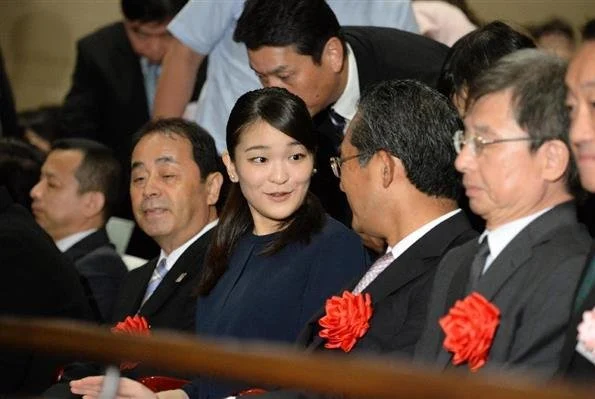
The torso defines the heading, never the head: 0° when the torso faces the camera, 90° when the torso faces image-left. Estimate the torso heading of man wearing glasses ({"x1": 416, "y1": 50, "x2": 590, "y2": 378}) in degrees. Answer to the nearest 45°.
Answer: approximately 45°

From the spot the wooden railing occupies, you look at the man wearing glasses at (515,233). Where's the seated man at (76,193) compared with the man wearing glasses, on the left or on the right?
left

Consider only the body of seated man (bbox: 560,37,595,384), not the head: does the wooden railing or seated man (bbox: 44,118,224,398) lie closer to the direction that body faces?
the wooden railing

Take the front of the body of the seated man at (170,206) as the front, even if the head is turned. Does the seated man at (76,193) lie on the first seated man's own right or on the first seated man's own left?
on the first seated man's own right

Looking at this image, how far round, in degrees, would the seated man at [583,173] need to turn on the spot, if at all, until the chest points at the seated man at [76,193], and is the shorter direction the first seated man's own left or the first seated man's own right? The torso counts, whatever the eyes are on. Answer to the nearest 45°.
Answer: approximately 90° to the first seated man's own right

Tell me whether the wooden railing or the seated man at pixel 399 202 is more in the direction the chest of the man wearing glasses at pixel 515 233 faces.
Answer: the wooden railing

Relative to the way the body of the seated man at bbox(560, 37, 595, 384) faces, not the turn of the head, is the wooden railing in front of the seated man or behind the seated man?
in front

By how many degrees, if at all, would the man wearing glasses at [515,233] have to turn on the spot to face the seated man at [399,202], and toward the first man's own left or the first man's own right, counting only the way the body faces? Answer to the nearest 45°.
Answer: approximately 90° to the first man's own right

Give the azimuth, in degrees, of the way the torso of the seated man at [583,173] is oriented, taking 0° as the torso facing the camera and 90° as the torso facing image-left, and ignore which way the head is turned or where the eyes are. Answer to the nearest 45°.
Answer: approximately 45°

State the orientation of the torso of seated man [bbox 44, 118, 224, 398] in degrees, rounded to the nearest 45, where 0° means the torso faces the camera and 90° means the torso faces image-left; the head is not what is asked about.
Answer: approximately 45°

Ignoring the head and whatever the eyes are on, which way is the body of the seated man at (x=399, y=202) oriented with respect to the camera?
to the viewer's left
